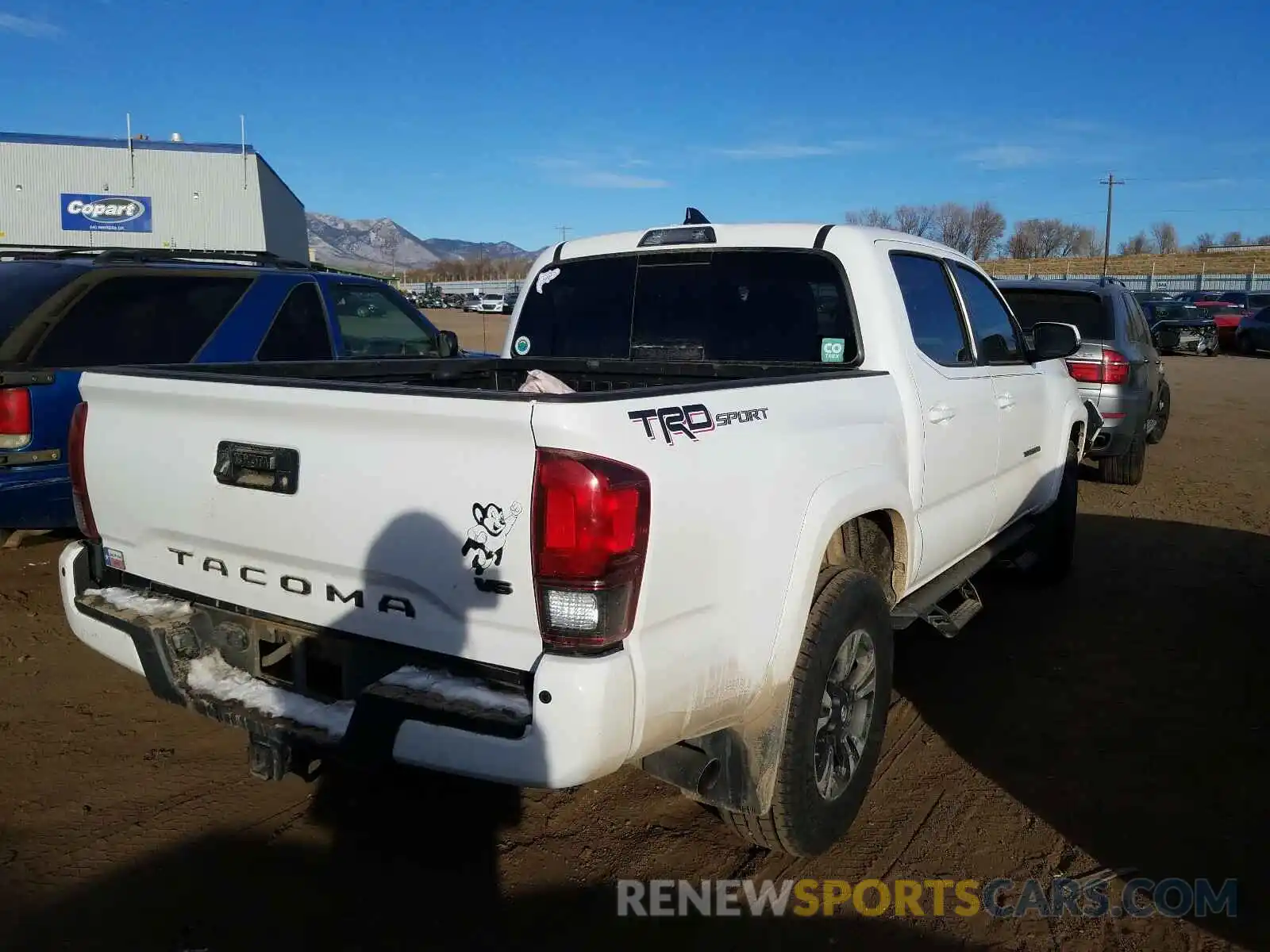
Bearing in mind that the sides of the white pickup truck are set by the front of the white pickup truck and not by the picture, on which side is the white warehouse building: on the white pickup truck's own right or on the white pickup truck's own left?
on the white pickup truck's own left

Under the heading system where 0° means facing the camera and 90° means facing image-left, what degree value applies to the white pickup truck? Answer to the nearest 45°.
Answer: approximately 225°

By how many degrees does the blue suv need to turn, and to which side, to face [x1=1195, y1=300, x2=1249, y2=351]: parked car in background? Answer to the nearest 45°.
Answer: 0° — it already faces it

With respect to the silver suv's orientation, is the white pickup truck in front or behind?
behind

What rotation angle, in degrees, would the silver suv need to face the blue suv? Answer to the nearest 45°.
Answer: approximately 135° to its left

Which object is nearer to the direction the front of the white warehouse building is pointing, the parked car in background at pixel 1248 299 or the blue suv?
the blue suv

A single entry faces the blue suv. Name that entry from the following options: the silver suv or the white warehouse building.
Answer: the white warehouse building

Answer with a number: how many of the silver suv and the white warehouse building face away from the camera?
1

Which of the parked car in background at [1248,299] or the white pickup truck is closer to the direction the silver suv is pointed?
the parked car in background

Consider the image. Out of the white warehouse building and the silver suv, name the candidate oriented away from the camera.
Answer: the silver suv
